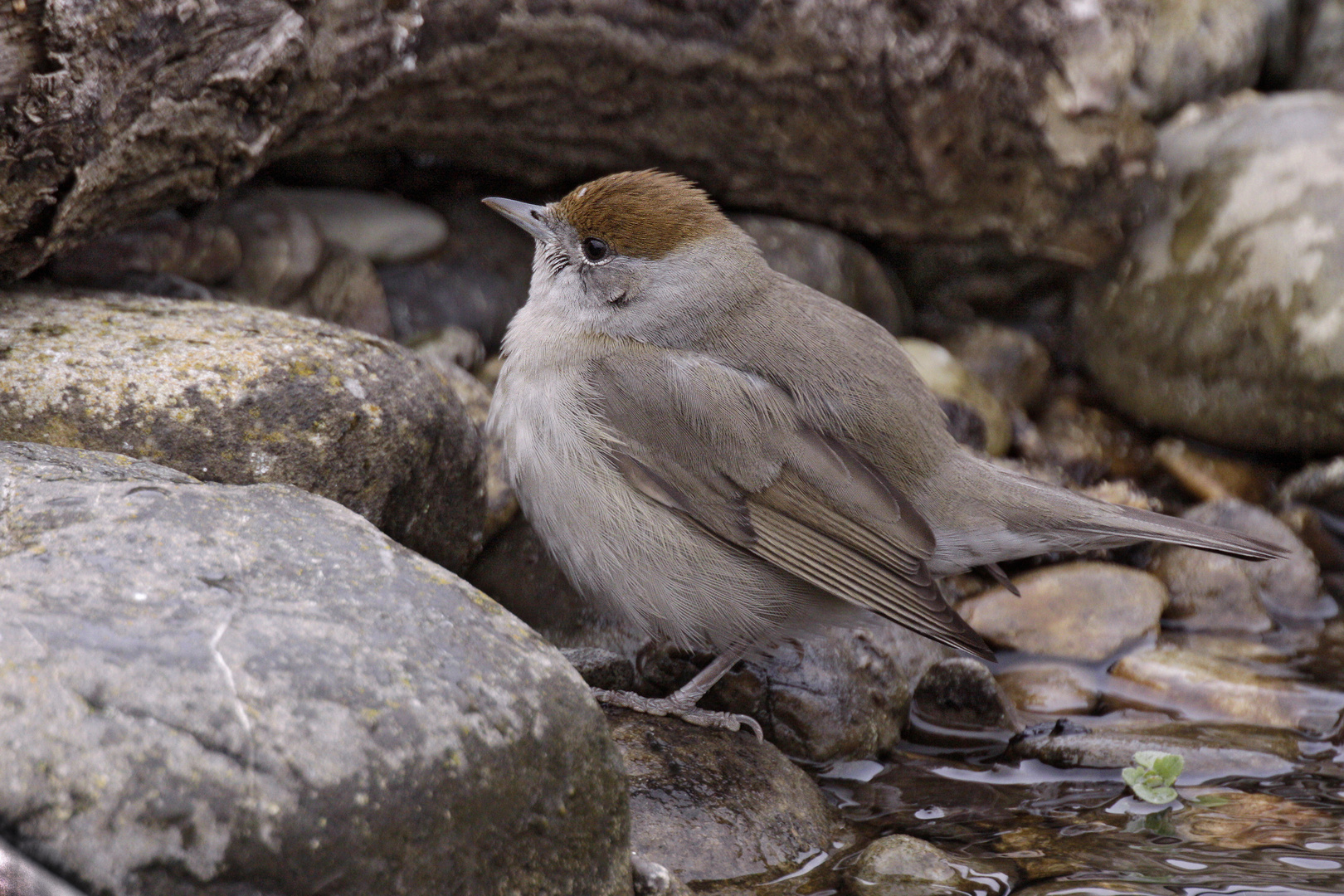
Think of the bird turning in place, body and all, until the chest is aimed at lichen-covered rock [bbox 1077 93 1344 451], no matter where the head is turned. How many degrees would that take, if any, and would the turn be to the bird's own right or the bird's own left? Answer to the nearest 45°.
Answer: approximately 135° to the bird's own right

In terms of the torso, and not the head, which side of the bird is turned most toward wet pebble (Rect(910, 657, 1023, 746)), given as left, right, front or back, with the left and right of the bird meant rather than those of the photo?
back

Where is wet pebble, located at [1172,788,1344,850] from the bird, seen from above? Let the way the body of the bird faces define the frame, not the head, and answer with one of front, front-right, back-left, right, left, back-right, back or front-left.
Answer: back

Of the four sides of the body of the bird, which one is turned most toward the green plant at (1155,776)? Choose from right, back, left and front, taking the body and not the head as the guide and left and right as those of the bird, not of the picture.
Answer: back

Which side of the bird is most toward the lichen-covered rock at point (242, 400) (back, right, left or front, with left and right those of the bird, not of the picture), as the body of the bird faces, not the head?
front

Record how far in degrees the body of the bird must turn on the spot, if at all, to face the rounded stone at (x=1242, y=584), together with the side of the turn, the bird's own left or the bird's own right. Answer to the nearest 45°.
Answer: approximately 135° to the bird's own right

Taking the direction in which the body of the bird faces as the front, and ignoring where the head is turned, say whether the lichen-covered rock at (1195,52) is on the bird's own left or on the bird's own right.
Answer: on the bird's own right

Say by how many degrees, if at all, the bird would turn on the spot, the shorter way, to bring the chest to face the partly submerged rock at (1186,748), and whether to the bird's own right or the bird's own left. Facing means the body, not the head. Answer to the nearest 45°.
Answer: approximately 180°

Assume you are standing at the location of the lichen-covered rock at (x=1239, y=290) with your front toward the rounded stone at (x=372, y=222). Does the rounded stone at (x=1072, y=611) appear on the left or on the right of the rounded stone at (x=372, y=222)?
left

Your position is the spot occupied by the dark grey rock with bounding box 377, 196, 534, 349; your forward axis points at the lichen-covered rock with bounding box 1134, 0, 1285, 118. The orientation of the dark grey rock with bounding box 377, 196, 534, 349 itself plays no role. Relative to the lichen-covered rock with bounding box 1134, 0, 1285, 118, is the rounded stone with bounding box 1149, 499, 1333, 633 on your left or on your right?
right

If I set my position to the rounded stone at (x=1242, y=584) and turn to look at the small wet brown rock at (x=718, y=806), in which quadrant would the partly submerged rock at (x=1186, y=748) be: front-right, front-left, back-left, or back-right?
front-left

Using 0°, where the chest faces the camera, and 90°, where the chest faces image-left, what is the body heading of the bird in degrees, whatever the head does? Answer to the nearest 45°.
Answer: approximately 90°
